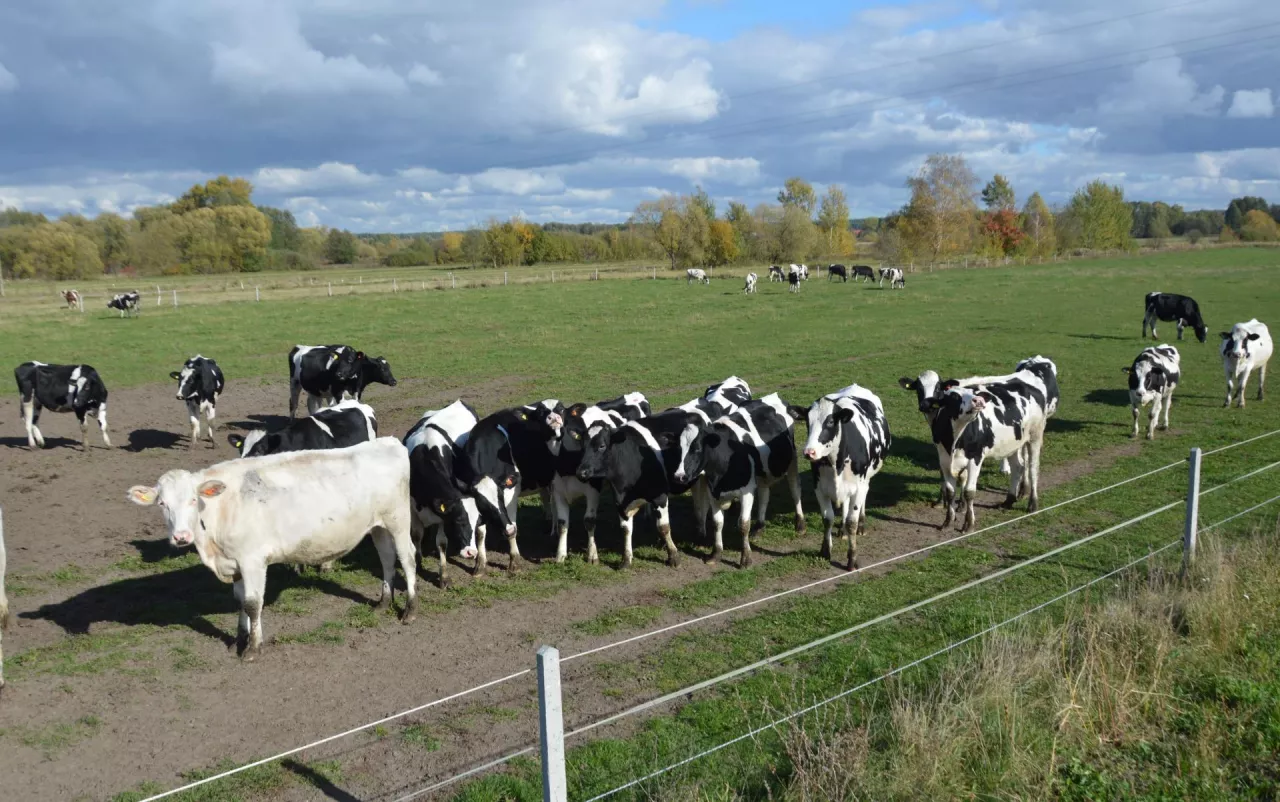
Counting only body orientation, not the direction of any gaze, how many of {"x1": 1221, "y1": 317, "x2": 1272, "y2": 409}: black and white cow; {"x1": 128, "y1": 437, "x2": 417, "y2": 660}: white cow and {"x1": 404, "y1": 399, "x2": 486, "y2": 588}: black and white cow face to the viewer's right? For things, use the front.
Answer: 0

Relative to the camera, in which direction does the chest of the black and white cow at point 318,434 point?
to the viewer's left

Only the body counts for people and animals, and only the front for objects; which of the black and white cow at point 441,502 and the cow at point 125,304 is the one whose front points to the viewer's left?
the cow

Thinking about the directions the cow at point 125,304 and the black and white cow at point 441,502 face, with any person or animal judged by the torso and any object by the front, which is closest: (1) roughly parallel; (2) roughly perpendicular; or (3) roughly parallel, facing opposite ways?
roughly perpendicular

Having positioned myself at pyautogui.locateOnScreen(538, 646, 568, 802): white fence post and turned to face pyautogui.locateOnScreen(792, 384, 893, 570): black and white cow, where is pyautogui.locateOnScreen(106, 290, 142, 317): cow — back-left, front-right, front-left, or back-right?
front-left

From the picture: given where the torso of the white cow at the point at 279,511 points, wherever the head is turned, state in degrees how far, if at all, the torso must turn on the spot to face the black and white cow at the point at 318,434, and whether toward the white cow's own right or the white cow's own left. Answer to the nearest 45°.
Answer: approximately 135° to the white cow's own right

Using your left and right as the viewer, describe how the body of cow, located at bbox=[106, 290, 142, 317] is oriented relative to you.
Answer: facing to the left of the viewer

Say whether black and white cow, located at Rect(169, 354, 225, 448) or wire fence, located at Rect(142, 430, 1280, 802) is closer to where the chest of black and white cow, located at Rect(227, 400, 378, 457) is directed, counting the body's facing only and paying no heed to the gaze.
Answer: the black and white cow

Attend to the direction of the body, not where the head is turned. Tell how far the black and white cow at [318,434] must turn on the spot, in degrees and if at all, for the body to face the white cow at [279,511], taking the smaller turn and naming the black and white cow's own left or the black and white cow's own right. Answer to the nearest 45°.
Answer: approximately 90° to the black and white cow's own left

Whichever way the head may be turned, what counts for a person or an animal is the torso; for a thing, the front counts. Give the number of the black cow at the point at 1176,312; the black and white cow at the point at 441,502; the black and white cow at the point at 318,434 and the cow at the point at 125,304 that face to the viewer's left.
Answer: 2

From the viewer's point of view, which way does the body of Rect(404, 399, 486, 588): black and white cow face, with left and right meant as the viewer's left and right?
facing the viewer

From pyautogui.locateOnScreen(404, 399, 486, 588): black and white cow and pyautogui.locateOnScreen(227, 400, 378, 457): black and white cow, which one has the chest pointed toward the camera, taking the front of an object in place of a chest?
pyautogui.locateOnScreen(404, 399, 486, 588): black and white cow

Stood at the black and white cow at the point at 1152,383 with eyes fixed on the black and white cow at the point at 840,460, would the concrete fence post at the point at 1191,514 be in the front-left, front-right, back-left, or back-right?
front-left

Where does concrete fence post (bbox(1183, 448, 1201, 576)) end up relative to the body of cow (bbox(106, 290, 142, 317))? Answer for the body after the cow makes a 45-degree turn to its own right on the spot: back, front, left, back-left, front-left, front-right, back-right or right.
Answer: back-left

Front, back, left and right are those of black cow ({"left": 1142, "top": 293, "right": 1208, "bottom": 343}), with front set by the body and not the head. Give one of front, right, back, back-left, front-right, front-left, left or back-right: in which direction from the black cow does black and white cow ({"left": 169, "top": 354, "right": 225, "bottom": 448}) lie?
back-right

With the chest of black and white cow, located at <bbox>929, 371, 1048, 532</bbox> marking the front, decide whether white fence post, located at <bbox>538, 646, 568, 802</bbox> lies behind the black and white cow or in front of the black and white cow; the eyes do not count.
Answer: in front

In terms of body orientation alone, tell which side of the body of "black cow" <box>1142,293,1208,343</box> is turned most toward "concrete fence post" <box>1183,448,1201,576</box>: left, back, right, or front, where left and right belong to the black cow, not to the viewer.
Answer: right

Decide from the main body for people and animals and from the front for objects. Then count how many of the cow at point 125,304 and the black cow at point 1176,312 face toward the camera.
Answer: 0
